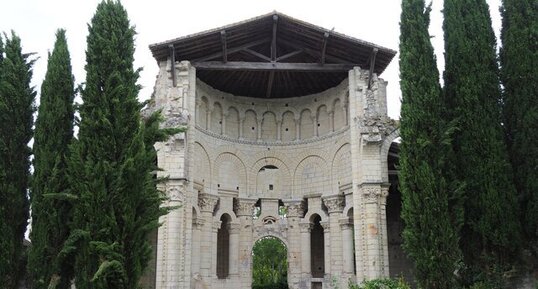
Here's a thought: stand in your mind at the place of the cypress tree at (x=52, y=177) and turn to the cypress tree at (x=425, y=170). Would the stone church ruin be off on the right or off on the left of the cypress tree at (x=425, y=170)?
left

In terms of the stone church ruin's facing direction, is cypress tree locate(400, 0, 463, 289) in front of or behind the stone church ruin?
in front

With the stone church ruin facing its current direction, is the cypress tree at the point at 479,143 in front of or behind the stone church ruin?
in front

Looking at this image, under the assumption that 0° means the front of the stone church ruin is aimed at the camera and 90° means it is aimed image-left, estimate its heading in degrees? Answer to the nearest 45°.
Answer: approximately 0°

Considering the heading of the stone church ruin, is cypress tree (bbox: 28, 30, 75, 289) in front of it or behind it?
in front

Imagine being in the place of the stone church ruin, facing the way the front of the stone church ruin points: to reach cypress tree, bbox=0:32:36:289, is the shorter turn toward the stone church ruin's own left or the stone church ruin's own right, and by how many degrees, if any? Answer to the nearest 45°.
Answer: approximately 45° to the stone church ruin's own right
